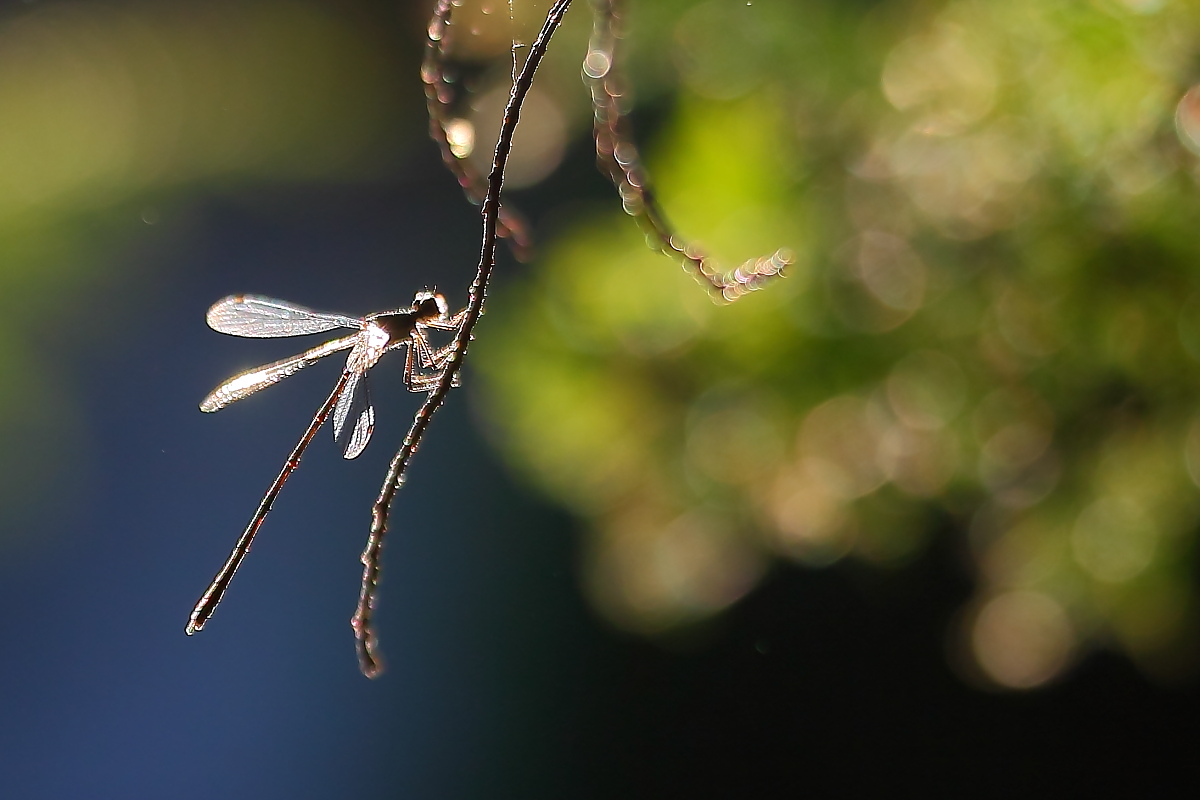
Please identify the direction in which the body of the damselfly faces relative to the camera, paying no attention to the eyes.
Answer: to the viewer's right
